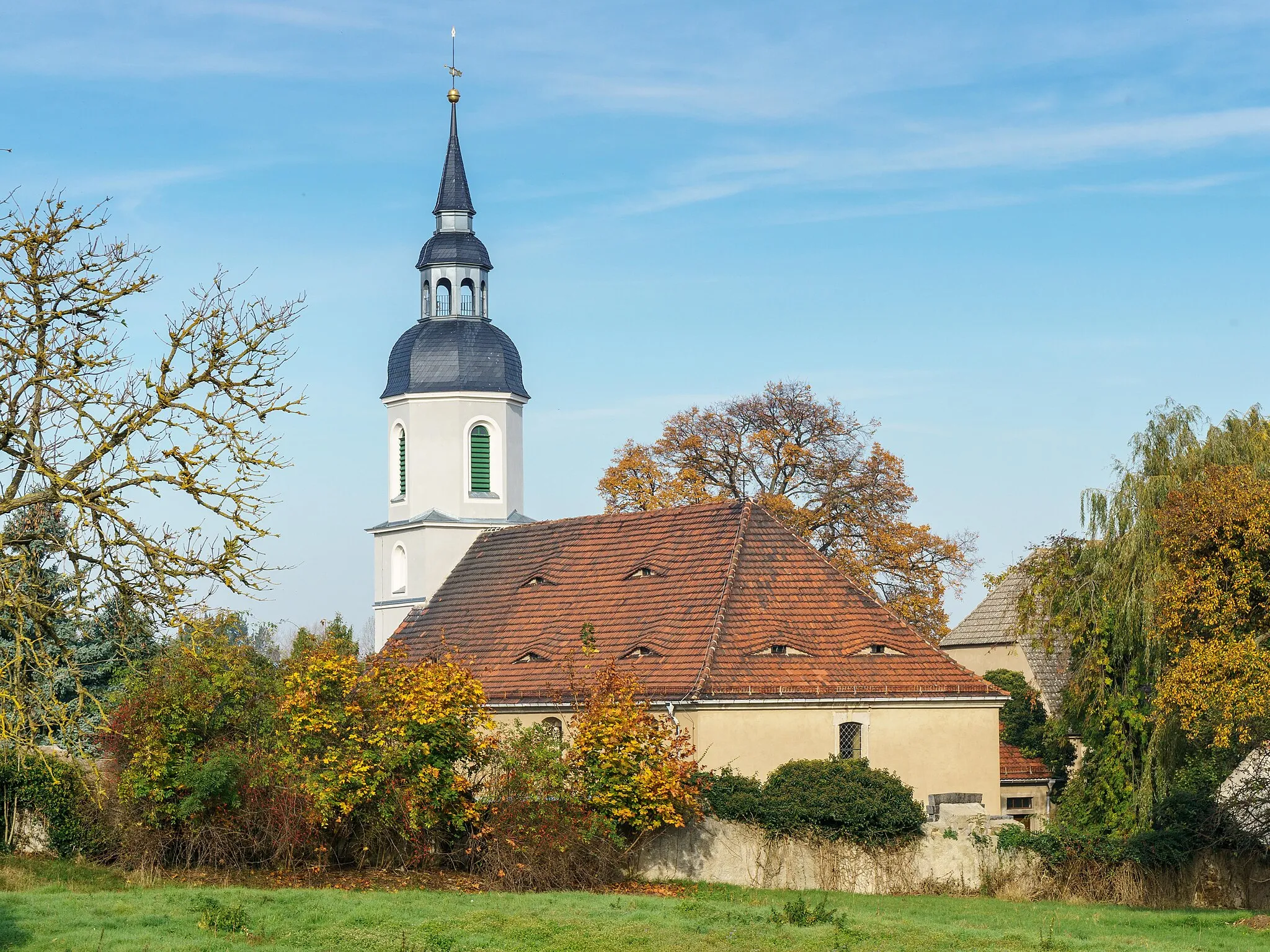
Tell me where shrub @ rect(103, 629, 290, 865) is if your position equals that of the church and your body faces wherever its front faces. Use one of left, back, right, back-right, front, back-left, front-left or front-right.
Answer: left

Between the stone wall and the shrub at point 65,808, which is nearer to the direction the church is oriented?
the shrub

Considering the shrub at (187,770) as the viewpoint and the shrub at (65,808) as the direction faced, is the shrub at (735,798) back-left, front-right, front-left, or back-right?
back-right

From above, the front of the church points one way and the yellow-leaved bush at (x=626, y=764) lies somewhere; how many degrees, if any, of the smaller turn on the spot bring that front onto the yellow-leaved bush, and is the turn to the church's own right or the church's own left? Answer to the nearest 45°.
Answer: approximately 135° to the church's own left

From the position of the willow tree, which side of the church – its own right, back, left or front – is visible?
back

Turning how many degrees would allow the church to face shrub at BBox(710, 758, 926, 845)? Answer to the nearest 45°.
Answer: approximately 135° to its left

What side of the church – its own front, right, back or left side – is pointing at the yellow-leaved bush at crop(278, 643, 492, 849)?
left

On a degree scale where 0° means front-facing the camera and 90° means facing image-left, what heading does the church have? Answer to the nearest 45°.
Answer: approximately 135°
